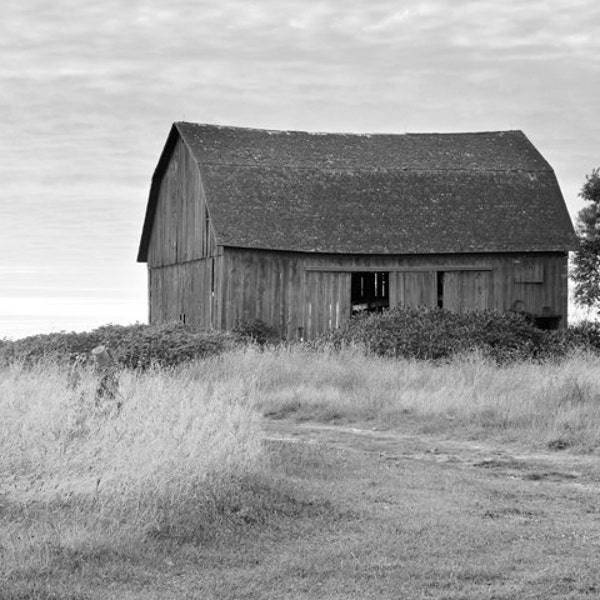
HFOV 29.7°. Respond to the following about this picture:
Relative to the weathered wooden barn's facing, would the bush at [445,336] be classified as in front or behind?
in front

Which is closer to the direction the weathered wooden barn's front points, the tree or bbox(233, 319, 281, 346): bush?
the bush

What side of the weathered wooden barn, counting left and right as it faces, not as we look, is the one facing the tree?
left

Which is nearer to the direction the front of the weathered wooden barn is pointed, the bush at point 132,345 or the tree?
the bush

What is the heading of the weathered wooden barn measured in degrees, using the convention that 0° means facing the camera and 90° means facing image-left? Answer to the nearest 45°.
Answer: approximately 0°

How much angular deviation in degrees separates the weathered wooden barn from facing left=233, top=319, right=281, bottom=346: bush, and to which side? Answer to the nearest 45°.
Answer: approximately 45° to its right
